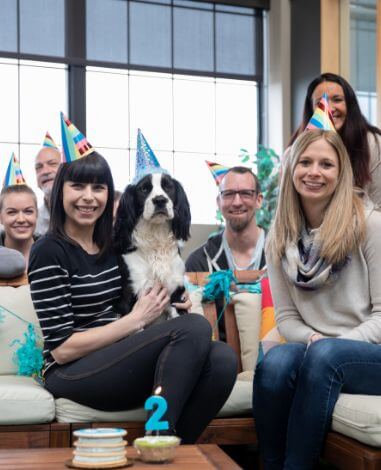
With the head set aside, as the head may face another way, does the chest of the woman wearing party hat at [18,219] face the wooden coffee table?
yes

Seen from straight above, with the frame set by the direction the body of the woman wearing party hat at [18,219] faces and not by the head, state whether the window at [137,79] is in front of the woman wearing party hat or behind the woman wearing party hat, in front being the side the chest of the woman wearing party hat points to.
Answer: behind

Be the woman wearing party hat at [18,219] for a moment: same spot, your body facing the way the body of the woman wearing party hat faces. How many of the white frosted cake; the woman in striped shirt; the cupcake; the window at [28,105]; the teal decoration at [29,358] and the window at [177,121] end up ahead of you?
4

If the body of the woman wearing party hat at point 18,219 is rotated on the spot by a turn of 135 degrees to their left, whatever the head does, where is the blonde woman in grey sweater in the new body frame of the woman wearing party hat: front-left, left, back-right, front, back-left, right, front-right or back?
right

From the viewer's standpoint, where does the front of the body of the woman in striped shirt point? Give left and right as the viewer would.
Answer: facing the viewer and to the right of the viewer

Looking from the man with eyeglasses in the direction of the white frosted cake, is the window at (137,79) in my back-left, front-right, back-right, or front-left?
back-right

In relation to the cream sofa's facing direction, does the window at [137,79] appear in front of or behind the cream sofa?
behind
